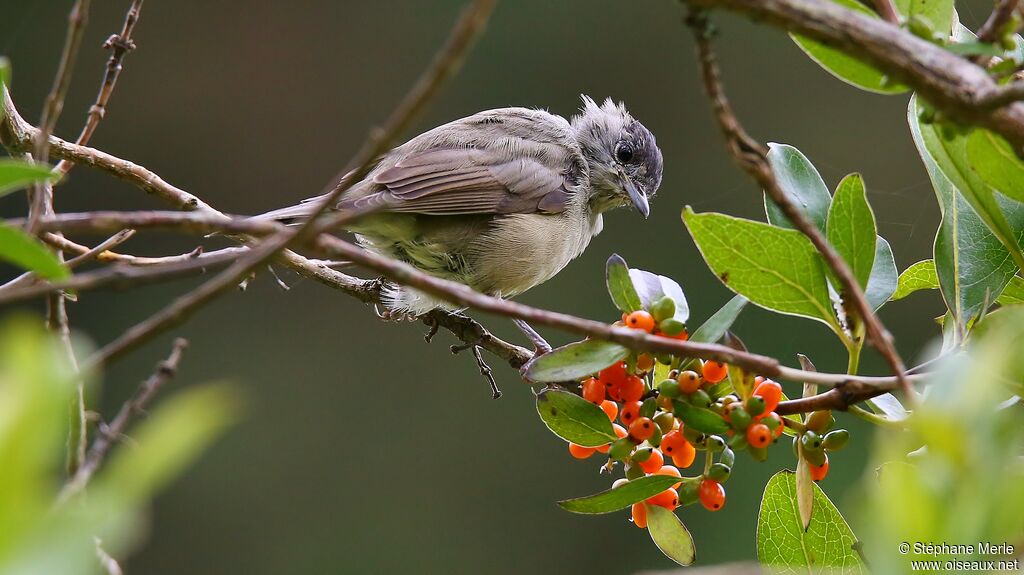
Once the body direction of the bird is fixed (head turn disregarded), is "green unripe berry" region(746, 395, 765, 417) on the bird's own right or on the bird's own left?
on the bird's own right

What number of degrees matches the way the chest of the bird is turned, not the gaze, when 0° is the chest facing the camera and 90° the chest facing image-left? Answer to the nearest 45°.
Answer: approximately 270°

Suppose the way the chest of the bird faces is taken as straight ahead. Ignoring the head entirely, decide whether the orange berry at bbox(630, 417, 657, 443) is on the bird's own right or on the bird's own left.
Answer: on the bird's own right

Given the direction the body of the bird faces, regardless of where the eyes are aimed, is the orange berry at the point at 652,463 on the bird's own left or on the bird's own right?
on the bird's own right

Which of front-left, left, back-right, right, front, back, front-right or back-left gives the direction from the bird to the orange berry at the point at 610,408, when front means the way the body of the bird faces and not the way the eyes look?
front
